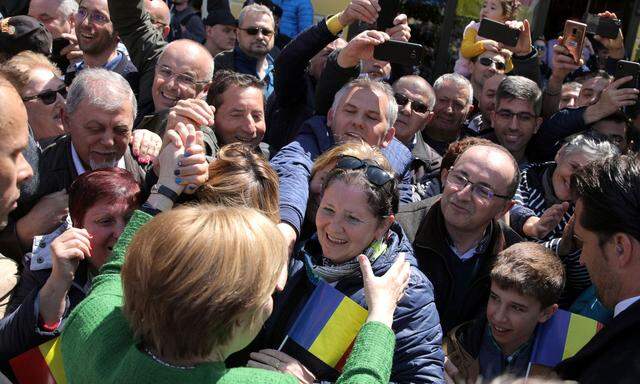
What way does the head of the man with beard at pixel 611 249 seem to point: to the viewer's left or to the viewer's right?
to the viewer's left

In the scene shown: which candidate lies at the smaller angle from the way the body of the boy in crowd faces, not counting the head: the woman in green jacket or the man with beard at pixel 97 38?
the woman in green jacket

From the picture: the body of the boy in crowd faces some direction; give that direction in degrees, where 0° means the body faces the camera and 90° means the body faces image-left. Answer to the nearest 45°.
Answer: approximately 45°

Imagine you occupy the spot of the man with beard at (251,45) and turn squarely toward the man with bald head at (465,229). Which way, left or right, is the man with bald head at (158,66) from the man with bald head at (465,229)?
right
